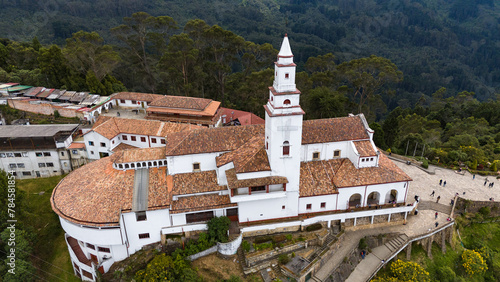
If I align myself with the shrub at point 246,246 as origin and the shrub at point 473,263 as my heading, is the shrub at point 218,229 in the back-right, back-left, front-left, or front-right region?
back-left

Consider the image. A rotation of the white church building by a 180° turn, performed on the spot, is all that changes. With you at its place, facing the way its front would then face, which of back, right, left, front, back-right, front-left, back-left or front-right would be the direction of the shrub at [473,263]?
back

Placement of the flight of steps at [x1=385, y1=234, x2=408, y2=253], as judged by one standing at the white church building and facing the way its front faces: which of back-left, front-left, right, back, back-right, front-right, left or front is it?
front

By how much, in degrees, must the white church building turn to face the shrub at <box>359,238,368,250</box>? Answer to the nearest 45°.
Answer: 0° — it already faces it
